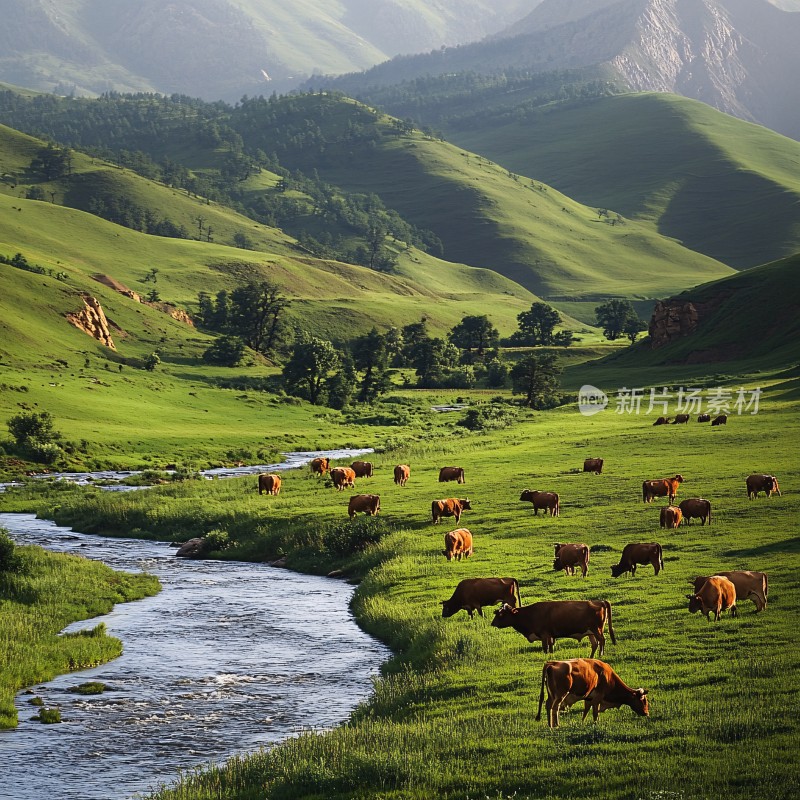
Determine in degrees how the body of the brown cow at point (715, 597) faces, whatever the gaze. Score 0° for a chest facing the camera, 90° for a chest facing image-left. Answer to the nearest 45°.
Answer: approximately 45°

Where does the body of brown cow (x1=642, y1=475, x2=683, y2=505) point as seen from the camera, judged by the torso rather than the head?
to the viewer's right

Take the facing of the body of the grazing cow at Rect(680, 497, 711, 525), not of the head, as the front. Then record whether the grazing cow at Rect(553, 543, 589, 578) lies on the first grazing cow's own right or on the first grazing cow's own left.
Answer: on the first grazing cow's own left

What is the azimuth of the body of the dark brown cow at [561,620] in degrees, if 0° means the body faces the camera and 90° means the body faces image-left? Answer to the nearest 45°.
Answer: approximately 90°

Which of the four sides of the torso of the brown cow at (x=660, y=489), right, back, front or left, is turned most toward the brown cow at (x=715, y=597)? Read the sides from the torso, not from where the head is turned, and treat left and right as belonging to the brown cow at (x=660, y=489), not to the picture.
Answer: right

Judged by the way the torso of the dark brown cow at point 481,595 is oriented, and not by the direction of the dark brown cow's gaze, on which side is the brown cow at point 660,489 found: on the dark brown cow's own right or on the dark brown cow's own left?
on the dark brown cow's own right

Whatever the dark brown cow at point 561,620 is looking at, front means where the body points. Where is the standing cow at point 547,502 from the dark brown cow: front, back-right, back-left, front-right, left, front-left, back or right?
right

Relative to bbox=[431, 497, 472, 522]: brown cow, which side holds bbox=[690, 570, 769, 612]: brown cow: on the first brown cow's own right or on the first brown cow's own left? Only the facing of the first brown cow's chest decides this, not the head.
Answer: on the first brown cow's own right

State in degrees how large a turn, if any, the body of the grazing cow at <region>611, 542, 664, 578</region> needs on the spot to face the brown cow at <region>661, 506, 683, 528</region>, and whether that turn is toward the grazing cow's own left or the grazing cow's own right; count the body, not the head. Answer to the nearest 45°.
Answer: approximately 90° to the grazing cow's own right

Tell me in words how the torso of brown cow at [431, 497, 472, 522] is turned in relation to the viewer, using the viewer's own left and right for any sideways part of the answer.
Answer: facing to the right of the viewer

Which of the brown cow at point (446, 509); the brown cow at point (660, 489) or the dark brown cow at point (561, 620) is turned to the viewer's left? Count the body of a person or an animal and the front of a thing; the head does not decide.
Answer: the dark brown cow

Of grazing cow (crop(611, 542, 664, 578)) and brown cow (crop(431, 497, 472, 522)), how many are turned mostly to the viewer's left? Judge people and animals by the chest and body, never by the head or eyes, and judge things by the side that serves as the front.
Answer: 1

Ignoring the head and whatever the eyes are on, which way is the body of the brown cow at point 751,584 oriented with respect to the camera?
to the viewer's left

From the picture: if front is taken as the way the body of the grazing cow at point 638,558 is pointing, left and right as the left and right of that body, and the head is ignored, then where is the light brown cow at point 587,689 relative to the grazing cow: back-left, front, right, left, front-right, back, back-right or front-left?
left

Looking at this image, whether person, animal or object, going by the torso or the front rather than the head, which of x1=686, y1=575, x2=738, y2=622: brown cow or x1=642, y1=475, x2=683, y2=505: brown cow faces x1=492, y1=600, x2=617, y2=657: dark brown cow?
x1=686, y1=575, x2=738, y2=622: brown cow

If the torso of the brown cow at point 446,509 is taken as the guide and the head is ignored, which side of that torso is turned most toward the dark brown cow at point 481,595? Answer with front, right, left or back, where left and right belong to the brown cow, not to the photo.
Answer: right

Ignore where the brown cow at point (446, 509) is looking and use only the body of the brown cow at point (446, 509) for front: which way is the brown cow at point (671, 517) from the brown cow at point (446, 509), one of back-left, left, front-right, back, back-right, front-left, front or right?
front-right

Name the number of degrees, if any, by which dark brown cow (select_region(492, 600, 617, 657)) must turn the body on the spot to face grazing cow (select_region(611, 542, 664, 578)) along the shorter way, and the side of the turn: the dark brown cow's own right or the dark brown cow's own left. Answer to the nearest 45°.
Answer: approximately 90° to the dark brown cow's own right

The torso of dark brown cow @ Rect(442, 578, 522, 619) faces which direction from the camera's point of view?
to the viewer's left
